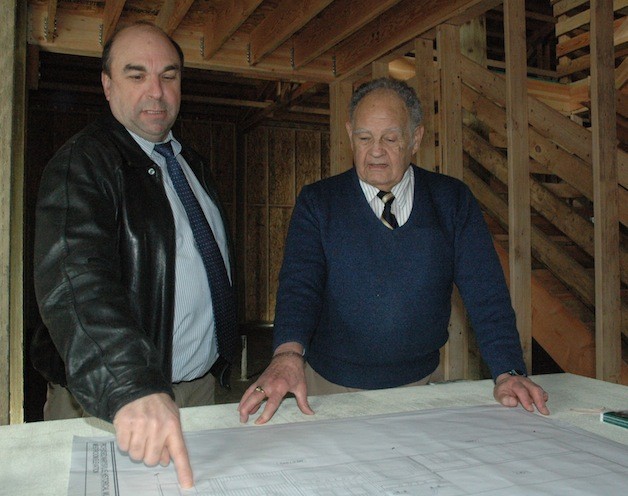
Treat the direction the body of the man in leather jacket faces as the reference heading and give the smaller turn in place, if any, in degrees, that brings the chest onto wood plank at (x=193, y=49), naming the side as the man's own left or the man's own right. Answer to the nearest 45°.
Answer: approximately 135° to the man's own left

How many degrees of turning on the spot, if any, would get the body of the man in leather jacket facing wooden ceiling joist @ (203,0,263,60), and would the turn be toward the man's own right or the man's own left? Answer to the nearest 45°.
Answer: approximately 135° to the man's own left

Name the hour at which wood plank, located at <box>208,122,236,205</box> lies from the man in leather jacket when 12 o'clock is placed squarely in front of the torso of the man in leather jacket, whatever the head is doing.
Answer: The wood plank is roughly at 8 o'clock from the man in leather jacket.

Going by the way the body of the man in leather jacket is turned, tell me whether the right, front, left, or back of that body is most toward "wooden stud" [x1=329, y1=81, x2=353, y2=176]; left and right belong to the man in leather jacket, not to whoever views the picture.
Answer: left

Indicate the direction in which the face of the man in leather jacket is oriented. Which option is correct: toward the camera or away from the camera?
toward the camera

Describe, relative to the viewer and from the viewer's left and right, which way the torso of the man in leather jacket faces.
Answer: facing the viewer and to the right of the viewer

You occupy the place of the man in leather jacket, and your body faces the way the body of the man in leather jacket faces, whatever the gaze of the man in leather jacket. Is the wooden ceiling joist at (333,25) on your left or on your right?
on your left

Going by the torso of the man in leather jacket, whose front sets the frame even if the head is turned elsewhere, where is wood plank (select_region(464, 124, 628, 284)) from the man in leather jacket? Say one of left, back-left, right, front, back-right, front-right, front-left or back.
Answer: left

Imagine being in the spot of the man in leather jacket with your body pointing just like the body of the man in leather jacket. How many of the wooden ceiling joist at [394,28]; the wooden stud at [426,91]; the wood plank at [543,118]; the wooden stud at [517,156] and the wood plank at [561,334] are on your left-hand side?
5

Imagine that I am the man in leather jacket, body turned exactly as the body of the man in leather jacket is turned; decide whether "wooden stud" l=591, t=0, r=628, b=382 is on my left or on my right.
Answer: on my left

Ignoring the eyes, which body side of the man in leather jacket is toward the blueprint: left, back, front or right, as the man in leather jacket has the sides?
front

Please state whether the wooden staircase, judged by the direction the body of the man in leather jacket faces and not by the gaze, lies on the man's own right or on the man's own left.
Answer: on the man's own left

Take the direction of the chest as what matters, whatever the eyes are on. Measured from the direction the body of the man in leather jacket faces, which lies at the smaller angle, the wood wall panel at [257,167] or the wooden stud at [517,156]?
the wooden stud

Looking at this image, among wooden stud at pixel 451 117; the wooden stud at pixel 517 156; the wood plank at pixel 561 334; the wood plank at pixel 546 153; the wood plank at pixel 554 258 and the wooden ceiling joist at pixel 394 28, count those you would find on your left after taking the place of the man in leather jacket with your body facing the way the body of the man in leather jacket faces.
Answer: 6

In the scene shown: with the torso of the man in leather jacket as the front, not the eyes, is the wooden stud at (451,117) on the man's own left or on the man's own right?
on the man's own left

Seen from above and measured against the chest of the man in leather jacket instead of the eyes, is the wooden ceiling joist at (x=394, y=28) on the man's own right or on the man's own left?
on the man's own left
